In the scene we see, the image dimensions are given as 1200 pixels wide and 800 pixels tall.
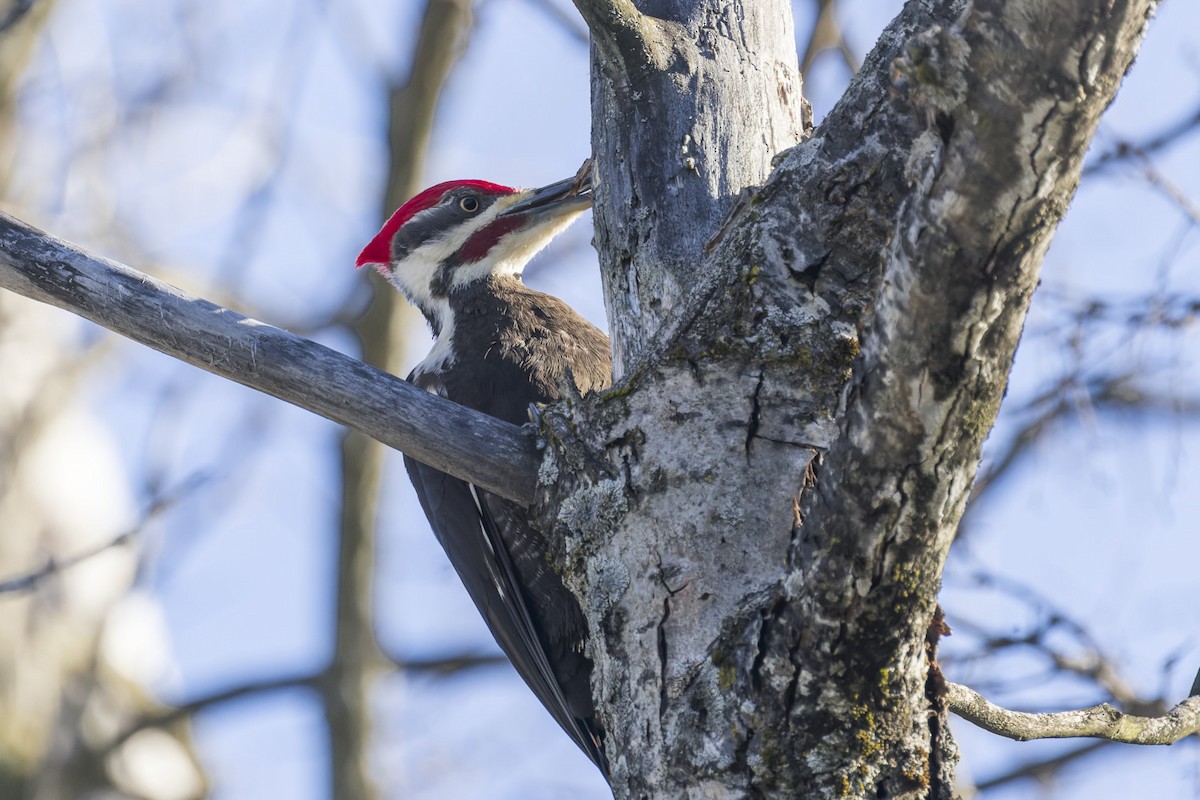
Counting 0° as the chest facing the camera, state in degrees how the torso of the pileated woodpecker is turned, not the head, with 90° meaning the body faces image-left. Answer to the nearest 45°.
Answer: approximately 270°

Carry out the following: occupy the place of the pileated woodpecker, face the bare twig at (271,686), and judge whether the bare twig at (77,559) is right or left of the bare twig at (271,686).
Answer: left
